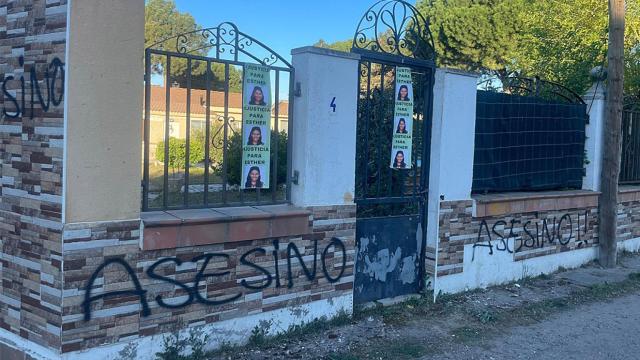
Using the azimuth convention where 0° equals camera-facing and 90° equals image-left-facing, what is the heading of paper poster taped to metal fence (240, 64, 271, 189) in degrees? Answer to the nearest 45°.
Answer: approximately 0°

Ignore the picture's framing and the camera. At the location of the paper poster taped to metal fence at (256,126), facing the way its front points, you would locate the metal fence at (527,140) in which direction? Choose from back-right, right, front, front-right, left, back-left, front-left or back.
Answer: back-left

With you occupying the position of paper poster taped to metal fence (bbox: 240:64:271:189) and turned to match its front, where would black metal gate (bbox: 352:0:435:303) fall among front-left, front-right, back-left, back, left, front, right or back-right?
back-left

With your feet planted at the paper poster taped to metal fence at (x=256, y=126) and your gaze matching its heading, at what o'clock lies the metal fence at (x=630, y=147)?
The metal fence is roughly at 8 o'clock from the paper poster taped to metal fence.

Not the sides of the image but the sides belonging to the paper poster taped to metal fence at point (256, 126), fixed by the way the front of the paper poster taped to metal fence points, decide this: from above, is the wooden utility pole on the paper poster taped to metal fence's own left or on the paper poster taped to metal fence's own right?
on the paper poster taped to metal fence's own left

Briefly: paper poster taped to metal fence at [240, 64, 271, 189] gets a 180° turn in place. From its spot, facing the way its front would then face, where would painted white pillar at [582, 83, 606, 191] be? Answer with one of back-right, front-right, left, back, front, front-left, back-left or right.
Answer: front-right

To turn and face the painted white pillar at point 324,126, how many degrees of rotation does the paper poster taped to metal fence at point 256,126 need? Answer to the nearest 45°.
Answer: approximately 135° to its left

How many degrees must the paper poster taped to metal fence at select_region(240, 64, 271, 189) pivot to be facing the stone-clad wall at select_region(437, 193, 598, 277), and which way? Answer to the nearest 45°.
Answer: approximately 135° to its left

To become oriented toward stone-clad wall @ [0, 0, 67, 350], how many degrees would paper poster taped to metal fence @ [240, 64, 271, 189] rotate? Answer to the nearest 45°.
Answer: approximately 45° to its right
